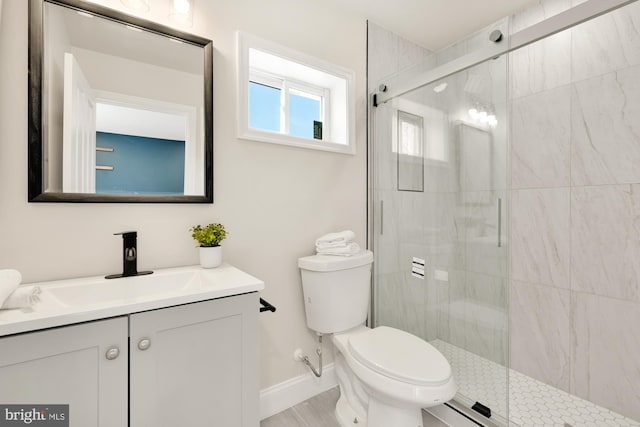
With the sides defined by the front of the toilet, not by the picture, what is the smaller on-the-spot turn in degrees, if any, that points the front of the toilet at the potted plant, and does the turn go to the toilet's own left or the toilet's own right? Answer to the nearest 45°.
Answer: approximately 90° to the toilet's own right

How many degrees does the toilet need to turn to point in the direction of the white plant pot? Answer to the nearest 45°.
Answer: approximately 90° to its right

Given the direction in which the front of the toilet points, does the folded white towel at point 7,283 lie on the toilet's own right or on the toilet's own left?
on the toilet's own right

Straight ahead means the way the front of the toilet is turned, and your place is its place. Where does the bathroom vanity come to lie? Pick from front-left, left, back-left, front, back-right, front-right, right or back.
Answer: right

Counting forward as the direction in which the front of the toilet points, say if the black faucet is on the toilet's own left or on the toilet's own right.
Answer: on the toilet's own right

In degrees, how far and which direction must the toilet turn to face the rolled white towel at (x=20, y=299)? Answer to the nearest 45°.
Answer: approximately 90° to its right

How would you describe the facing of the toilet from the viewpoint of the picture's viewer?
facing the viewer and to the right of the viewer
